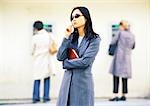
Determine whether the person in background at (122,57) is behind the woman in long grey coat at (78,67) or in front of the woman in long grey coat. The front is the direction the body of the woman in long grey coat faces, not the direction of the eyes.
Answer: behind

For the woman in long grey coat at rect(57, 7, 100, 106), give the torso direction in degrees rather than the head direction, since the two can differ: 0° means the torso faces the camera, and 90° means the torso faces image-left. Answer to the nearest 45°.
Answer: approximately 45°

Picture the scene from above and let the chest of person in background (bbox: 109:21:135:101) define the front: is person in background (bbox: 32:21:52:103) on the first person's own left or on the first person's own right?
on the first person's own left

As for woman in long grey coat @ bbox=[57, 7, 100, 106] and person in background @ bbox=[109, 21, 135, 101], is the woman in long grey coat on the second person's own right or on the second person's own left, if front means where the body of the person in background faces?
on the second person's own left

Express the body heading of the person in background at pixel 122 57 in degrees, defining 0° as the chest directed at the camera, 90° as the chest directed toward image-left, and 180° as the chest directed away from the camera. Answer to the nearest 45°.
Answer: approximately 135°

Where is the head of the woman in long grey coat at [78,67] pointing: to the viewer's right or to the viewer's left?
to the viewer's left

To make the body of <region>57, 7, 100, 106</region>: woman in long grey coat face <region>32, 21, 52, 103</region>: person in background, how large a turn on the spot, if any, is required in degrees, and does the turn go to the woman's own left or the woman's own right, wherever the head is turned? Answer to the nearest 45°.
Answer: approximately 135° to the woman's own right

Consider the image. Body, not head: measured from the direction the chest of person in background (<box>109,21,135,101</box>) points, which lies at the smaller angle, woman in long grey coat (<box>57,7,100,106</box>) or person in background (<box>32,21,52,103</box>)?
the person in background
